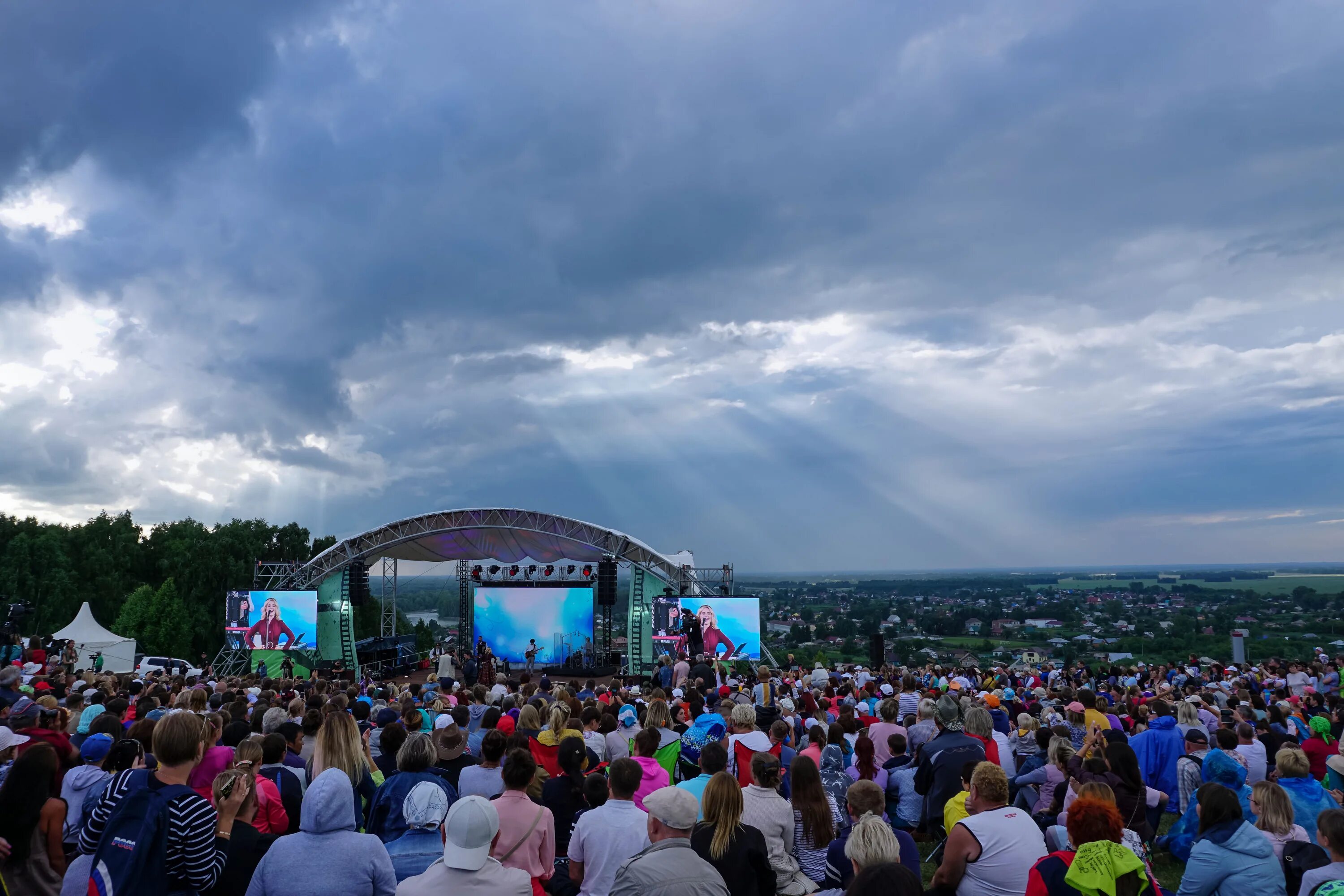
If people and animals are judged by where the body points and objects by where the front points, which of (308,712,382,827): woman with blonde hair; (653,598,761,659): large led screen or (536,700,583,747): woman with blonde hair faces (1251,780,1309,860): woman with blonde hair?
the large led screen

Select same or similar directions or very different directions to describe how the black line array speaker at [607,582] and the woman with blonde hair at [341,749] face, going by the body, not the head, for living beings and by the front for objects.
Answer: very different directions

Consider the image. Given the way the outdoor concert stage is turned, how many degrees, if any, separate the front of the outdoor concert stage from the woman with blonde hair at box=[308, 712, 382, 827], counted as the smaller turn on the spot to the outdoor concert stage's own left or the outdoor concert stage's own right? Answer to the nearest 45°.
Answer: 0° — it already faces them

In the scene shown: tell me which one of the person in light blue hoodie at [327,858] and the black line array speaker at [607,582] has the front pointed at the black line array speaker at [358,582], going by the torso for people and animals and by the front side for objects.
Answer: the person in light blue hoodie

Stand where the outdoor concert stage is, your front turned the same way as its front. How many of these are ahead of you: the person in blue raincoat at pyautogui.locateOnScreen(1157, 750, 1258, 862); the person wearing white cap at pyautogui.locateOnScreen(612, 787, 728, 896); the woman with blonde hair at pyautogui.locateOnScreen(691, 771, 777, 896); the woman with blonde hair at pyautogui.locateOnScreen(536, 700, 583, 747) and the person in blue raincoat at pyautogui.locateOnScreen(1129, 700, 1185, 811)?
5

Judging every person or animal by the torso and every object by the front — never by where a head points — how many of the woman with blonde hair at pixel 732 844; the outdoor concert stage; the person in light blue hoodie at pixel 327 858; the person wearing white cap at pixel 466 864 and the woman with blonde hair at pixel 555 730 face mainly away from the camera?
4

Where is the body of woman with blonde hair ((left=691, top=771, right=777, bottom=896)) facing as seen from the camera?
away from the camera

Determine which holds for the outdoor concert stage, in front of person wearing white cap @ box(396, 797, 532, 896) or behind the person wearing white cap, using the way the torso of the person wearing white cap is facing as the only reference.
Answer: in front

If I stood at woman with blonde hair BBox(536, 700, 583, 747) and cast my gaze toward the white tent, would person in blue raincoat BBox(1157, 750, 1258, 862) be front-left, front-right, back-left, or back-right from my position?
back-right

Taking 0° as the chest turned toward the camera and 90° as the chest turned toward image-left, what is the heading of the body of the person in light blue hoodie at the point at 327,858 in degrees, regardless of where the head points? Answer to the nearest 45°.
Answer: approximately 180°

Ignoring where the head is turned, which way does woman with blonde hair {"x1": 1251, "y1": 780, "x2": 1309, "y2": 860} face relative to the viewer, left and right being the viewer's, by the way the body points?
facing away from the viewer and to the left of the viewer

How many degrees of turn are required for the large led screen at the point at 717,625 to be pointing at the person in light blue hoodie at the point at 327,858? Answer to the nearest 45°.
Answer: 0° — it already faces them

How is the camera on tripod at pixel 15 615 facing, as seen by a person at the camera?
facing to the right of the viewer
